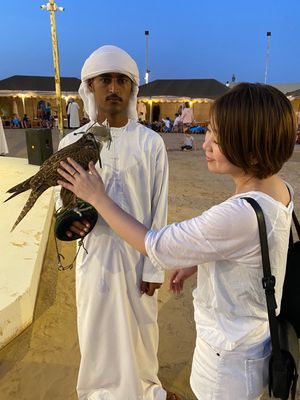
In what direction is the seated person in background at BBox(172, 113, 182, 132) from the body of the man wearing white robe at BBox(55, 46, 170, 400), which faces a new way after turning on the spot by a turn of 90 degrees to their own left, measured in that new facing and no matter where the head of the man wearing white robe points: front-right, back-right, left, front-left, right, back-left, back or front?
left

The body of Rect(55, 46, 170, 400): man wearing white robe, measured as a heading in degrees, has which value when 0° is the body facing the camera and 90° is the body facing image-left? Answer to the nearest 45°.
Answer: approximately 0°

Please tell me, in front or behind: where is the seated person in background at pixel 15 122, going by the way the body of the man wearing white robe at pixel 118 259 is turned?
behind

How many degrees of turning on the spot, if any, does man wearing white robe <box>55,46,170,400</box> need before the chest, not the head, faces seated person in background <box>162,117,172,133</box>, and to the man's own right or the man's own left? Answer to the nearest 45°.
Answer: approximately 180°

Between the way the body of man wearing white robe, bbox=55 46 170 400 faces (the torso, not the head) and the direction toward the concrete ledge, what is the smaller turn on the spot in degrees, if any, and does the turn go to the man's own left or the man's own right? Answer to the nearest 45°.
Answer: approximately 135° to the man's own right
